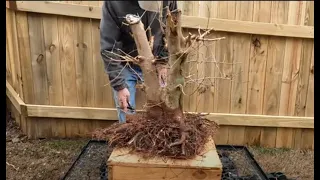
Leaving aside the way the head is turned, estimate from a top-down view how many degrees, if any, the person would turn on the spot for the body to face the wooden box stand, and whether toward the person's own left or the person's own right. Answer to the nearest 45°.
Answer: approximately 45° to the person's own right

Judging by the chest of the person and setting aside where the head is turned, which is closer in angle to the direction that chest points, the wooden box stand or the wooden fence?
the wooden box stand

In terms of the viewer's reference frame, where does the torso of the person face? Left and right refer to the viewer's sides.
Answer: facing the viewer and to the right of the viewer

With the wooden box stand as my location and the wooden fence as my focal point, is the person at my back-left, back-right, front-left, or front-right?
front-left
